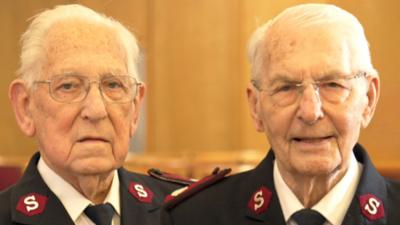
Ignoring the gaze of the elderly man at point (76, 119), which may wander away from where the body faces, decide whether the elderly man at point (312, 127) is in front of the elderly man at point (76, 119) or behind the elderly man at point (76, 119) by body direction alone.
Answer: in front

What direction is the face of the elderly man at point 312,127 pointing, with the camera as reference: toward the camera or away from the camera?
toward the camera

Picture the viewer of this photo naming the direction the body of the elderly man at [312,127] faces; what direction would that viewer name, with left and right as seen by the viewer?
facing the viewer

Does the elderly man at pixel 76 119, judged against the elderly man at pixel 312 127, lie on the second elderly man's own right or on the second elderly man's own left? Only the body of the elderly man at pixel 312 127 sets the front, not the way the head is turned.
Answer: on the second elderly man's own right

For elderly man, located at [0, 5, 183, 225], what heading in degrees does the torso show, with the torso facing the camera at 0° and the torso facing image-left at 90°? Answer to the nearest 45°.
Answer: approximately 315°

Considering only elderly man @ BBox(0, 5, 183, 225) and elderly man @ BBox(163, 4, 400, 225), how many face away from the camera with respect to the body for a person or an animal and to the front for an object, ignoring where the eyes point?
0
